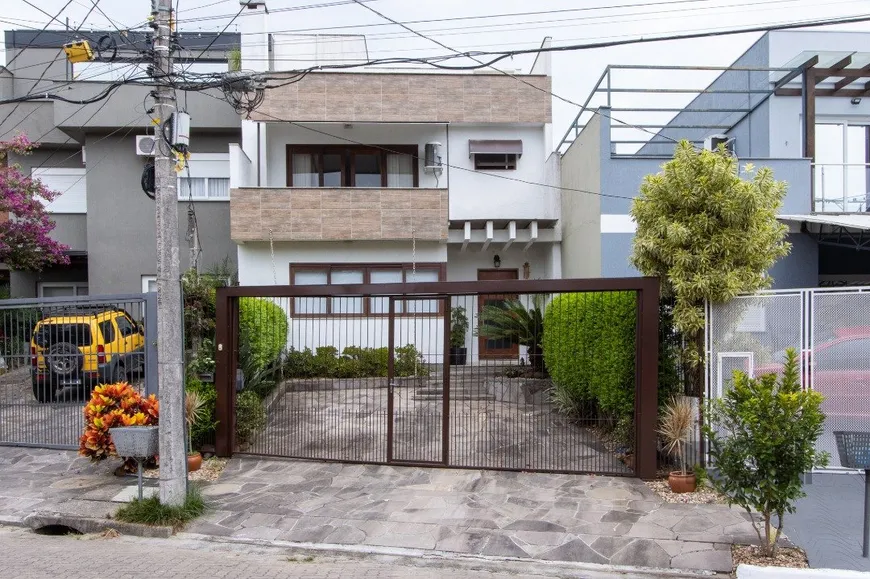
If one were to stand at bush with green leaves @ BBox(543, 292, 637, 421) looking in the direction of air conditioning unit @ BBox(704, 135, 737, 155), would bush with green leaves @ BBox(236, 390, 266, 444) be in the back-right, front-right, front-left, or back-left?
back-left

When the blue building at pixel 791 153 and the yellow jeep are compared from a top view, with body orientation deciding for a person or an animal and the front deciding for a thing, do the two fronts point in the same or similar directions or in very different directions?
very different directions

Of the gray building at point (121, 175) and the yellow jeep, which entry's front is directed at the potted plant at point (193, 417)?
the gray building

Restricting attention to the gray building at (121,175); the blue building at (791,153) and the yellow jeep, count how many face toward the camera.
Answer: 2

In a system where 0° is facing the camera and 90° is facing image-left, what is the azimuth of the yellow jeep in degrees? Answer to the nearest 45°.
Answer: approximately 225°

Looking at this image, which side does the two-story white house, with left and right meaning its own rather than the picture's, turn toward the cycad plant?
front

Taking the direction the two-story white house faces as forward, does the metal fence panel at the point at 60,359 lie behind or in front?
in front

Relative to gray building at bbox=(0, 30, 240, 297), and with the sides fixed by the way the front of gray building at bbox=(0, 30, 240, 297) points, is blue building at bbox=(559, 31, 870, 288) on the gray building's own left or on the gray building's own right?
on the gray building's own left

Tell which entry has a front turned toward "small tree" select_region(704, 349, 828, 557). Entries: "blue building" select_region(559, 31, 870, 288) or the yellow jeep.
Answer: the blue building

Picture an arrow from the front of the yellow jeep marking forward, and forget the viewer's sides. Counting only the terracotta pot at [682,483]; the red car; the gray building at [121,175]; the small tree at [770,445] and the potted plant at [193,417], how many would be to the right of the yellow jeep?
4

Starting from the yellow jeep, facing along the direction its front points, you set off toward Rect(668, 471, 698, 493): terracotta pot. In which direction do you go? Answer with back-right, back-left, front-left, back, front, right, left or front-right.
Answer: right

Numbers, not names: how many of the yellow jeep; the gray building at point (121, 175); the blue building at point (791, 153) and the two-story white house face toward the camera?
3

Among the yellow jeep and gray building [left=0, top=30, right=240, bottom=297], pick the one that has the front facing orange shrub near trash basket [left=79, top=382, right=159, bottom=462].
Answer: the gray building
